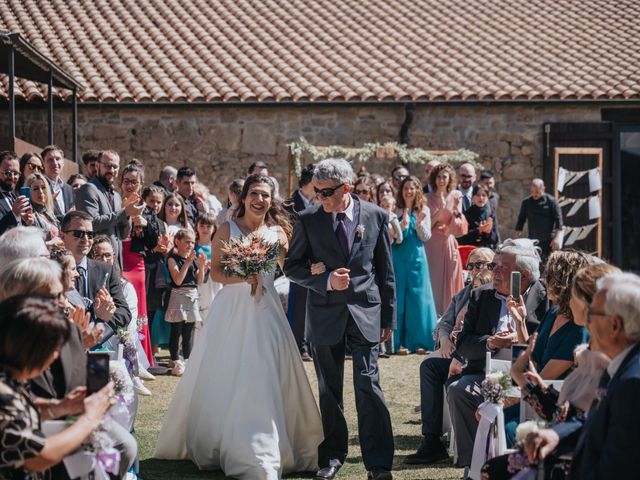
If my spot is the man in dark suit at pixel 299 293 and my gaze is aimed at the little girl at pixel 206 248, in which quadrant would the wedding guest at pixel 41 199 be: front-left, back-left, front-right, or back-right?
front-left

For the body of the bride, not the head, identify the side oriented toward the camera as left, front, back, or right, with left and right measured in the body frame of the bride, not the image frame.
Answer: front

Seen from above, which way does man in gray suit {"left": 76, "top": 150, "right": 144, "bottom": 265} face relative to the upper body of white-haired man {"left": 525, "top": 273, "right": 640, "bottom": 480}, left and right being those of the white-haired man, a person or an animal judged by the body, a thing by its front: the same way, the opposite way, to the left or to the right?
the opposite way

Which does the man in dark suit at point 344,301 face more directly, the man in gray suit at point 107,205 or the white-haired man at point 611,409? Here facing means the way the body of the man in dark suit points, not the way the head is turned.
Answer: the white-haired man

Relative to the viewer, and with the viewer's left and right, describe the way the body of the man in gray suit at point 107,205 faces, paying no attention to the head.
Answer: facing the viewer and to the right of the viewer

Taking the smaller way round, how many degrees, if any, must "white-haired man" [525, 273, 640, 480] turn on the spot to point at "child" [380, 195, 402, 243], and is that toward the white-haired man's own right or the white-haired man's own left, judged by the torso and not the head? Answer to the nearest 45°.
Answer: approximately 90° to the white-haired man's own right

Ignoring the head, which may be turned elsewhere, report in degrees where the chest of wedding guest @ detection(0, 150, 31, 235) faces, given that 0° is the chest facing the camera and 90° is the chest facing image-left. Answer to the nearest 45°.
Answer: approximately 315°

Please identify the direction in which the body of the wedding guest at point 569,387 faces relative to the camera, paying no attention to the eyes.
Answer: to the viewer's left

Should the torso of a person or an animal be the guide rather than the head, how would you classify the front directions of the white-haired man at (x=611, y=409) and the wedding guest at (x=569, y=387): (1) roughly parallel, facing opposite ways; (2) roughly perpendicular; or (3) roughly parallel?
roughly parallel

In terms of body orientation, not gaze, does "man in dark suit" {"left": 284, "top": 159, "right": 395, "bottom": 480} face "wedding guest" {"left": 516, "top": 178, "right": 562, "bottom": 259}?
no

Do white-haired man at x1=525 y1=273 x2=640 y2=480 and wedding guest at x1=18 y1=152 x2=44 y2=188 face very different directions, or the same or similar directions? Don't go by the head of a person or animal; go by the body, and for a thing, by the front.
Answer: very different directions

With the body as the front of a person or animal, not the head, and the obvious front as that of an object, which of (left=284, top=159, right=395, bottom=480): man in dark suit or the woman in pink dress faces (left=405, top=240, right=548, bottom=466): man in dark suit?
the woman in pink dress

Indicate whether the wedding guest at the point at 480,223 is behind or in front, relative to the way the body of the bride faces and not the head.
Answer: behind

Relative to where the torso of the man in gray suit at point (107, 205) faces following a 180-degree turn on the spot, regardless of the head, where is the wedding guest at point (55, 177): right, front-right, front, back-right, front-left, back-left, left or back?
front

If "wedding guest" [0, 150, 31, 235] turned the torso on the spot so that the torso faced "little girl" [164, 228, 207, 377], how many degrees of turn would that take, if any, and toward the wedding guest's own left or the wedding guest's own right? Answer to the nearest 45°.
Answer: approximately 90° to the wedding guest's own left

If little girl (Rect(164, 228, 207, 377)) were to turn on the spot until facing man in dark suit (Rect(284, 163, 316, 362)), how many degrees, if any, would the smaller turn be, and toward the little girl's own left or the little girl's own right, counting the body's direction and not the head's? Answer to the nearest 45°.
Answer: approximately 45° to the little girl's own left

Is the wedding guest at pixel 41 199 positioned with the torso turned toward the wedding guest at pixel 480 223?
no
